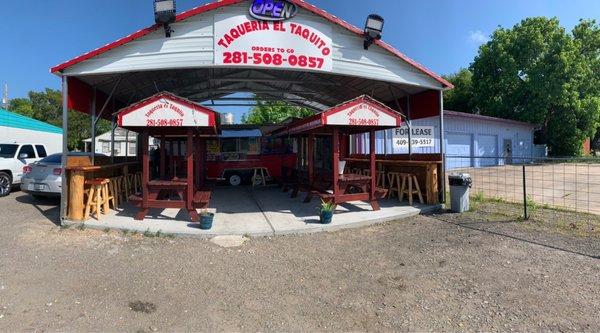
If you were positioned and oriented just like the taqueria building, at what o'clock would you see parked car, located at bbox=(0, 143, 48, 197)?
The parked car is roughly at 4 o'clock from the taqueria building.

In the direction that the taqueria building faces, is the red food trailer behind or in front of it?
behind

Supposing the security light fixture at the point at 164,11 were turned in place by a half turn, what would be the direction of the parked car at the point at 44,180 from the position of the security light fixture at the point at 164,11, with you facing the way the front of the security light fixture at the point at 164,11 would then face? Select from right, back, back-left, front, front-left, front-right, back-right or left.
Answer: front-left

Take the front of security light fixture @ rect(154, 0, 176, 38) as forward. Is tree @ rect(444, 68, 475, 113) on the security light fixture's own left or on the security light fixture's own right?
on the security light fixture's own left

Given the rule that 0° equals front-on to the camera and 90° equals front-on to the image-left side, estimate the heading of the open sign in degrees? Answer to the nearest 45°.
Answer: approximately 0°

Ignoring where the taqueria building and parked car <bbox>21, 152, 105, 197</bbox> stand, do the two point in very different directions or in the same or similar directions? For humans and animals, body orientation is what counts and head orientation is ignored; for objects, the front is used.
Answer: very different directions
